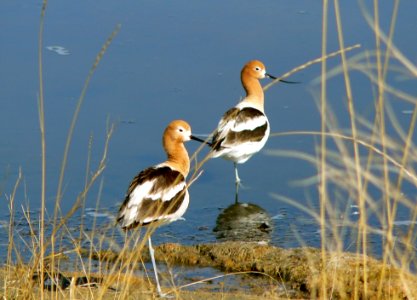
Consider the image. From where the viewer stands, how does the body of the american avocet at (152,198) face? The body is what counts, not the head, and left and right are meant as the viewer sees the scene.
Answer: facing to the right of the viewer

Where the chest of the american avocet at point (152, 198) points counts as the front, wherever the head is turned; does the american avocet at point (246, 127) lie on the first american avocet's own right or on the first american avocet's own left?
on the first american avocet's own left
